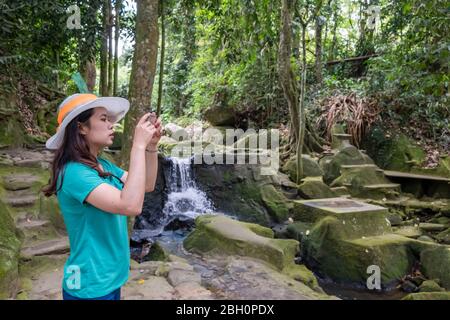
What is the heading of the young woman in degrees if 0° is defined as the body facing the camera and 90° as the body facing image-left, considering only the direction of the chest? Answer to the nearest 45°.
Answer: approximately 270°

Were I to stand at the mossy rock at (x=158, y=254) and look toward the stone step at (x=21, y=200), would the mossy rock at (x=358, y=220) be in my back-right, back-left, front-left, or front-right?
back-right

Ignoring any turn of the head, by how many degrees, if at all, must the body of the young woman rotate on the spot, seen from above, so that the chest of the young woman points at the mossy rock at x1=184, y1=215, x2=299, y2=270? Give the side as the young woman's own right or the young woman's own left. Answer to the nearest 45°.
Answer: approximately 45° to the young woman's own left

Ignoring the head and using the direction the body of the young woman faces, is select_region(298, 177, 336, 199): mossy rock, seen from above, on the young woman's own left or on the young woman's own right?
on the young woman's own left

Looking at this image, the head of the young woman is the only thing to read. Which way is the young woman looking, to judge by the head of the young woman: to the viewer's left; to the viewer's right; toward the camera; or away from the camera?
to the viewer's right

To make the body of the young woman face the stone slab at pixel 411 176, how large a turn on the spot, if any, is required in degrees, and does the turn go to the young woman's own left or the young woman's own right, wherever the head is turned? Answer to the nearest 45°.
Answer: approximately 45° to the young woman's own left

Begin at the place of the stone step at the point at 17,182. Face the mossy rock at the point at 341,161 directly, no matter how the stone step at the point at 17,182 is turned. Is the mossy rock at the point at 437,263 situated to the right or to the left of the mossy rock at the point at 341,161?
right
